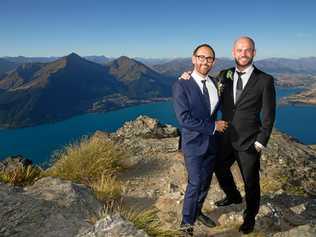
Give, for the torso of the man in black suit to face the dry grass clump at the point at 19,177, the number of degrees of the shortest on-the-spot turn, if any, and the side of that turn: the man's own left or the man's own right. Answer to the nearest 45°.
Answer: approximately 45° to the man's own right

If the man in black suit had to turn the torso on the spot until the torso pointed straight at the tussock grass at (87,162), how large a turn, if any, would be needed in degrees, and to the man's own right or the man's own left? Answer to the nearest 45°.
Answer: approximately 90° to the man's own right

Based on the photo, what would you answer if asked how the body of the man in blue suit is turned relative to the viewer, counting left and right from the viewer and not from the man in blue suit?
facing the viewer and to the right of the viewer

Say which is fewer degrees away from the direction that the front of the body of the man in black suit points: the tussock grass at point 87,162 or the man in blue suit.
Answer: the man in blue suit

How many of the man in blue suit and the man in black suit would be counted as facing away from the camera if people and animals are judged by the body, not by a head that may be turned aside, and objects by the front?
0

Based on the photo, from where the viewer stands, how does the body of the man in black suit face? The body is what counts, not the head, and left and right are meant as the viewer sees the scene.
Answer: facing the viewer and to the left of the viewer

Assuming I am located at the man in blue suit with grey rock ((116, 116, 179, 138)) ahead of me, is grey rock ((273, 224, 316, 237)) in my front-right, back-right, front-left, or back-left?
back-right

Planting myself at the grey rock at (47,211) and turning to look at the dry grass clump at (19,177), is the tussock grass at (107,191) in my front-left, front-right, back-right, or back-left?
front-right
